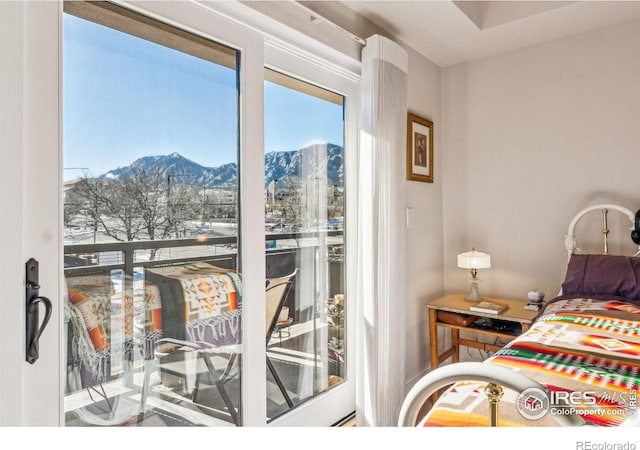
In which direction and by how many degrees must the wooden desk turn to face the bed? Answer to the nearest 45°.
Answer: approximately 45° to its left

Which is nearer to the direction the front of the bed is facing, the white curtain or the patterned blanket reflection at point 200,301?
the patterned blanket reflection

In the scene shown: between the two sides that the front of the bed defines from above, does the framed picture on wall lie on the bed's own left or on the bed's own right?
on the bed's own right

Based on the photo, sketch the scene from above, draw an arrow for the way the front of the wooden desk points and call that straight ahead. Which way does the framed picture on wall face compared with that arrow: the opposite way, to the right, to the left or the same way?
to the left

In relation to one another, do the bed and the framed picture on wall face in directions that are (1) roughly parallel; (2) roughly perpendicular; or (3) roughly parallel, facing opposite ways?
roughly perpendicular

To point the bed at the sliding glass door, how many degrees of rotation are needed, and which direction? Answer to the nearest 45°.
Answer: approximately 45° to its right
